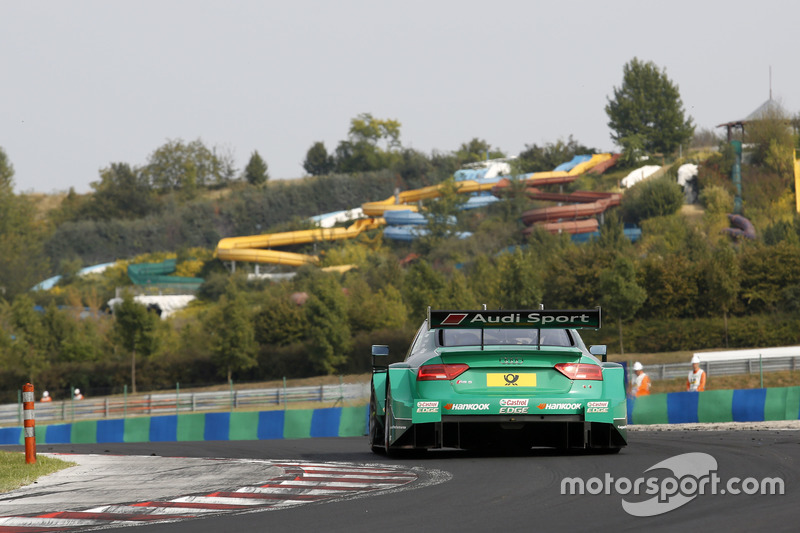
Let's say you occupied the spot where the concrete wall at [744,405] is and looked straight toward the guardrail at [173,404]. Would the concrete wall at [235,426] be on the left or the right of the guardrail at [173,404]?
left

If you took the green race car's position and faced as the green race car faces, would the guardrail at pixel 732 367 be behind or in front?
in front

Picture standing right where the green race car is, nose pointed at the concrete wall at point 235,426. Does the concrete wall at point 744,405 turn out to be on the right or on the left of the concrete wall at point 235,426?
right

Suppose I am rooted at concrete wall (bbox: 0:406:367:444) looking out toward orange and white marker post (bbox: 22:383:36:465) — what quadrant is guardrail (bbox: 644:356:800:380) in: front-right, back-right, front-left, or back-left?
back-left

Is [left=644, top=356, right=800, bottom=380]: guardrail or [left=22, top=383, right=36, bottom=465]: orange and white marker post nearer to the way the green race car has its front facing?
the guardrail

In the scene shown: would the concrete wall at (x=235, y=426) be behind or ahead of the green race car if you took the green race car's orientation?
ahead

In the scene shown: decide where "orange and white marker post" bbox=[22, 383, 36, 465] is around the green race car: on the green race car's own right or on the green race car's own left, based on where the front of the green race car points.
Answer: on the green race car's own left

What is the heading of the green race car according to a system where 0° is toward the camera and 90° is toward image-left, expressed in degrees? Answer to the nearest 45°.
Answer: approximately 180°
